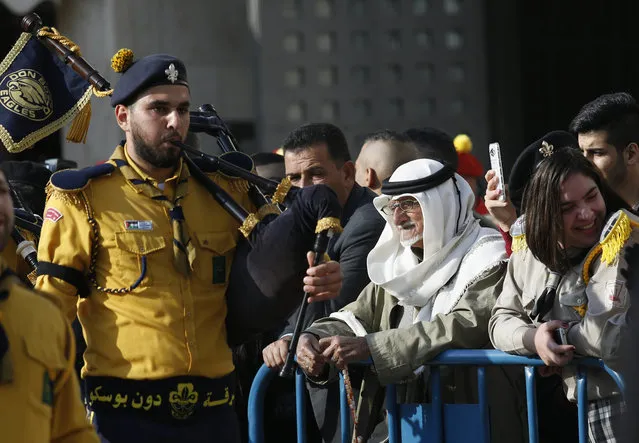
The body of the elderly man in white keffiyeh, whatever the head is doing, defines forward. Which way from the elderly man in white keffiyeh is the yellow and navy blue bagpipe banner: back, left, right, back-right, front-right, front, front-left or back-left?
front-right

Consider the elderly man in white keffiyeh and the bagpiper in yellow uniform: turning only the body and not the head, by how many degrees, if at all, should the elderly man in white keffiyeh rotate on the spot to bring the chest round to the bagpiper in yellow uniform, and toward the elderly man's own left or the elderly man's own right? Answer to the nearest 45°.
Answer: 0° — they already face them

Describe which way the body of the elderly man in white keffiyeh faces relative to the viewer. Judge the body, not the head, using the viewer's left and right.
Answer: facing the viewer and to the left of the viewer
